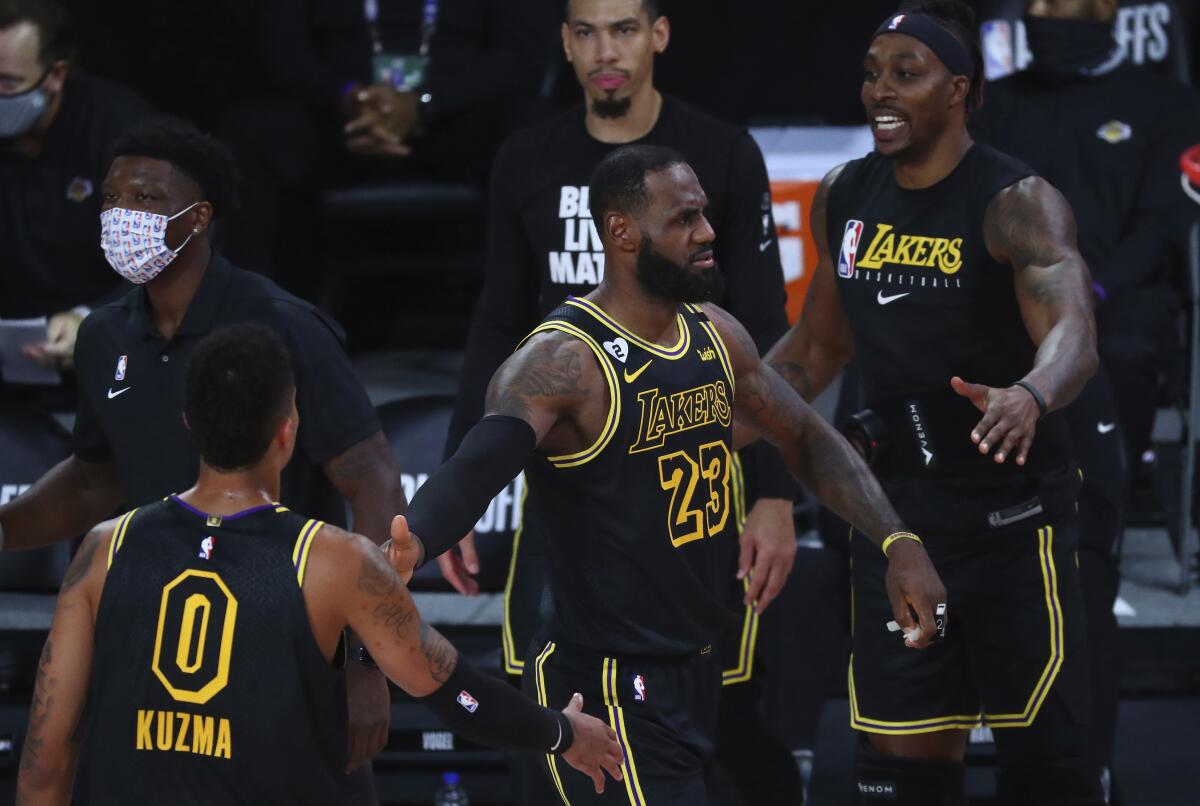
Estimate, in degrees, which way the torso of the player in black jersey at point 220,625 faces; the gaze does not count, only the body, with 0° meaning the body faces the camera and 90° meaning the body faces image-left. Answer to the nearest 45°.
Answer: approximately 180°

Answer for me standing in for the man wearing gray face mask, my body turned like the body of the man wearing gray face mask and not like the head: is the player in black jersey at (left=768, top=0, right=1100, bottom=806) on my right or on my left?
on my left

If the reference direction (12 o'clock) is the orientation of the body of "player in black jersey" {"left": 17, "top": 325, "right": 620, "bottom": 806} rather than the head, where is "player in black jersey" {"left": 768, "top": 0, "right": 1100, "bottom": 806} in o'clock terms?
"player in black jersey" {"left": 768, "top": 0, "right": 1100, "bottom": 806} is roughly at 2 o'clock from "player in black jersey" {"left": 17, "top": 325, "right": 620, "bottom": 806}.

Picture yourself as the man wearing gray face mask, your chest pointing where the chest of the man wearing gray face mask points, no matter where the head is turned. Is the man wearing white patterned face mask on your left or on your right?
on your left

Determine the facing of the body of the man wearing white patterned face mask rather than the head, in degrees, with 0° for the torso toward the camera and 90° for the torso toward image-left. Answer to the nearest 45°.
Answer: approximately 45°

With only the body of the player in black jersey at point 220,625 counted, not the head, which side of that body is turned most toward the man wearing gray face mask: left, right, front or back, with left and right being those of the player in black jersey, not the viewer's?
front

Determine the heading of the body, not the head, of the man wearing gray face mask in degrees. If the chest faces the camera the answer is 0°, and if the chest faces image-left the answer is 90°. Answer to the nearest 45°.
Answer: approximately 45°

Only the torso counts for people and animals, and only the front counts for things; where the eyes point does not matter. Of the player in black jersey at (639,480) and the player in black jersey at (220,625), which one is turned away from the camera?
the player in black jersey at (220,625)

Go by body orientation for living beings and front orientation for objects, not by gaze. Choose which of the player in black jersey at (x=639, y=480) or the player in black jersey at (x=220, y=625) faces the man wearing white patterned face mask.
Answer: the player in black jersey at (x=220, y=625)

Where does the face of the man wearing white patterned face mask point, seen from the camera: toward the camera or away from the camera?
toward the camera

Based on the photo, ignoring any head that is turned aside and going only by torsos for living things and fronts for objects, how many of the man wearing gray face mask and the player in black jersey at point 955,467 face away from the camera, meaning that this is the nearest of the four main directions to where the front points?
0

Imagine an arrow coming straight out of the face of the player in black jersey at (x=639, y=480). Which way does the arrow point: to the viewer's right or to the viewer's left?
to the viewer's right

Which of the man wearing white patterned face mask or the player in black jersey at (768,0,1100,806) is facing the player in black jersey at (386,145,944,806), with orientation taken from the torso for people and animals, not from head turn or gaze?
the player in black jersey at (768,0,1100,806)

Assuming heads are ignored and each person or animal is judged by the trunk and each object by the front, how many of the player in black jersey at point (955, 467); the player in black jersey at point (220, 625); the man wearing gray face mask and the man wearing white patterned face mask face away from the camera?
1

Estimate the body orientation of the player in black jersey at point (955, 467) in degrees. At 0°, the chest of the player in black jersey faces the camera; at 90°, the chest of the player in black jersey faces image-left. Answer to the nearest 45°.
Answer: approximately 45°

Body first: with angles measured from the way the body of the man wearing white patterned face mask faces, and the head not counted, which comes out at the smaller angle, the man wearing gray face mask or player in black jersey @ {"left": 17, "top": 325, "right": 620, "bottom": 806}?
the player in black jersey

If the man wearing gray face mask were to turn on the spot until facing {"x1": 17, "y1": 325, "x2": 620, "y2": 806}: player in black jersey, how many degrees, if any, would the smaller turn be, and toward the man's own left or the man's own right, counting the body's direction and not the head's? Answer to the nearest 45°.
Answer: approximately 45° to the man's own left
